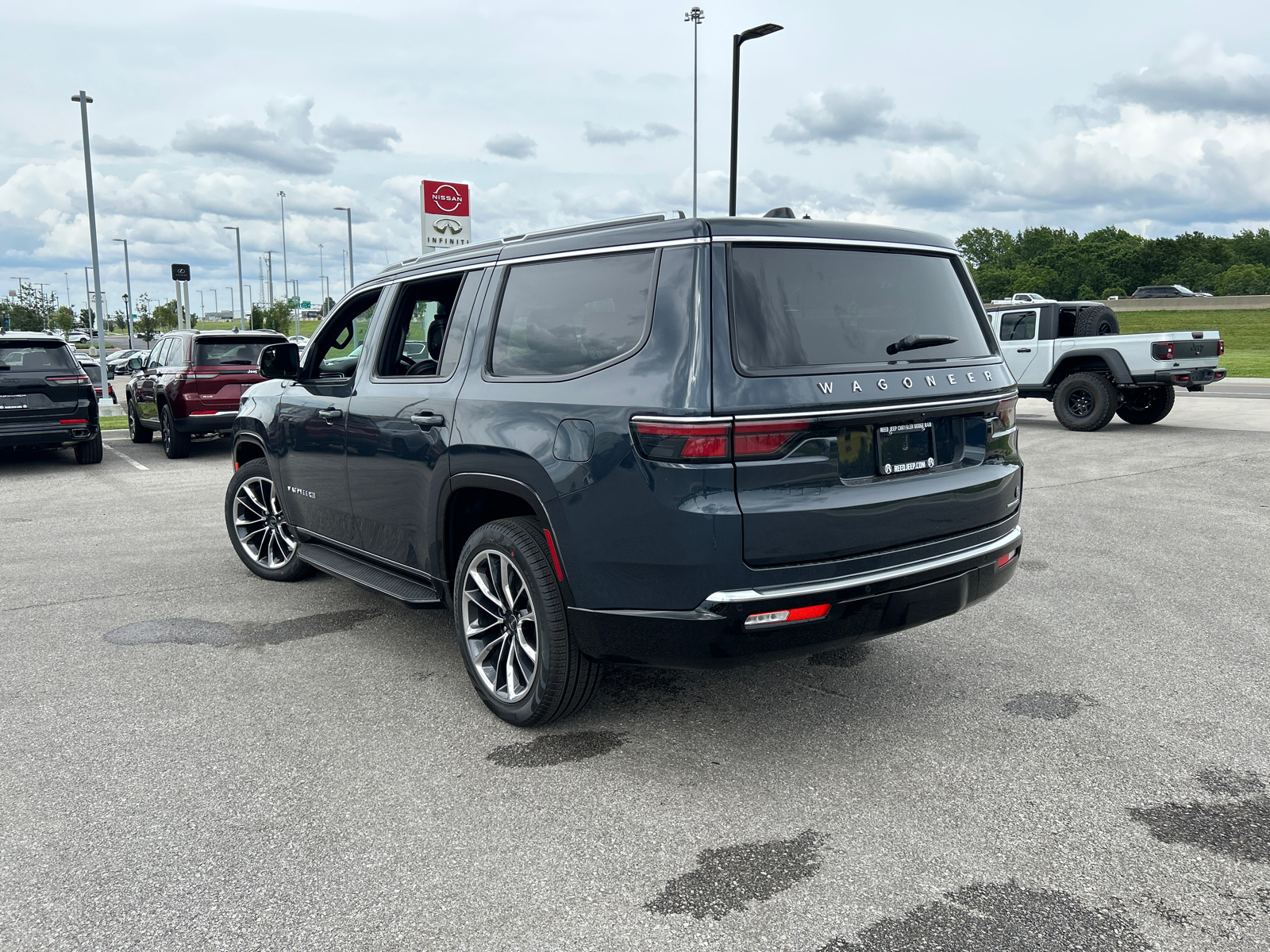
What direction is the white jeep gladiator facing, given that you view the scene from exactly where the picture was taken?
facing away from the viewer and to the left of the viewer

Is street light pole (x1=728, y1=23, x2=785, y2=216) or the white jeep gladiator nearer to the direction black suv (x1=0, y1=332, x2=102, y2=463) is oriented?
the street light pole

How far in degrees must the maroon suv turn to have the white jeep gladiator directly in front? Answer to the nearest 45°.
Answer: approximately 135° to its right

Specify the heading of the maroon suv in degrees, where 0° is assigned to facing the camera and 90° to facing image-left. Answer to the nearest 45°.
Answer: approximately 135°

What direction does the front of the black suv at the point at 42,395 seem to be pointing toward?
away from the camera

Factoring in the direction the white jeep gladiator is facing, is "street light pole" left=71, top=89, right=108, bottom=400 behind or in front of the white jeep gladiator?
in front
